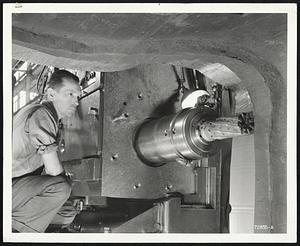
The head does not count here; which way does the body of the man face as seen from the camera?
to the viewer's right
